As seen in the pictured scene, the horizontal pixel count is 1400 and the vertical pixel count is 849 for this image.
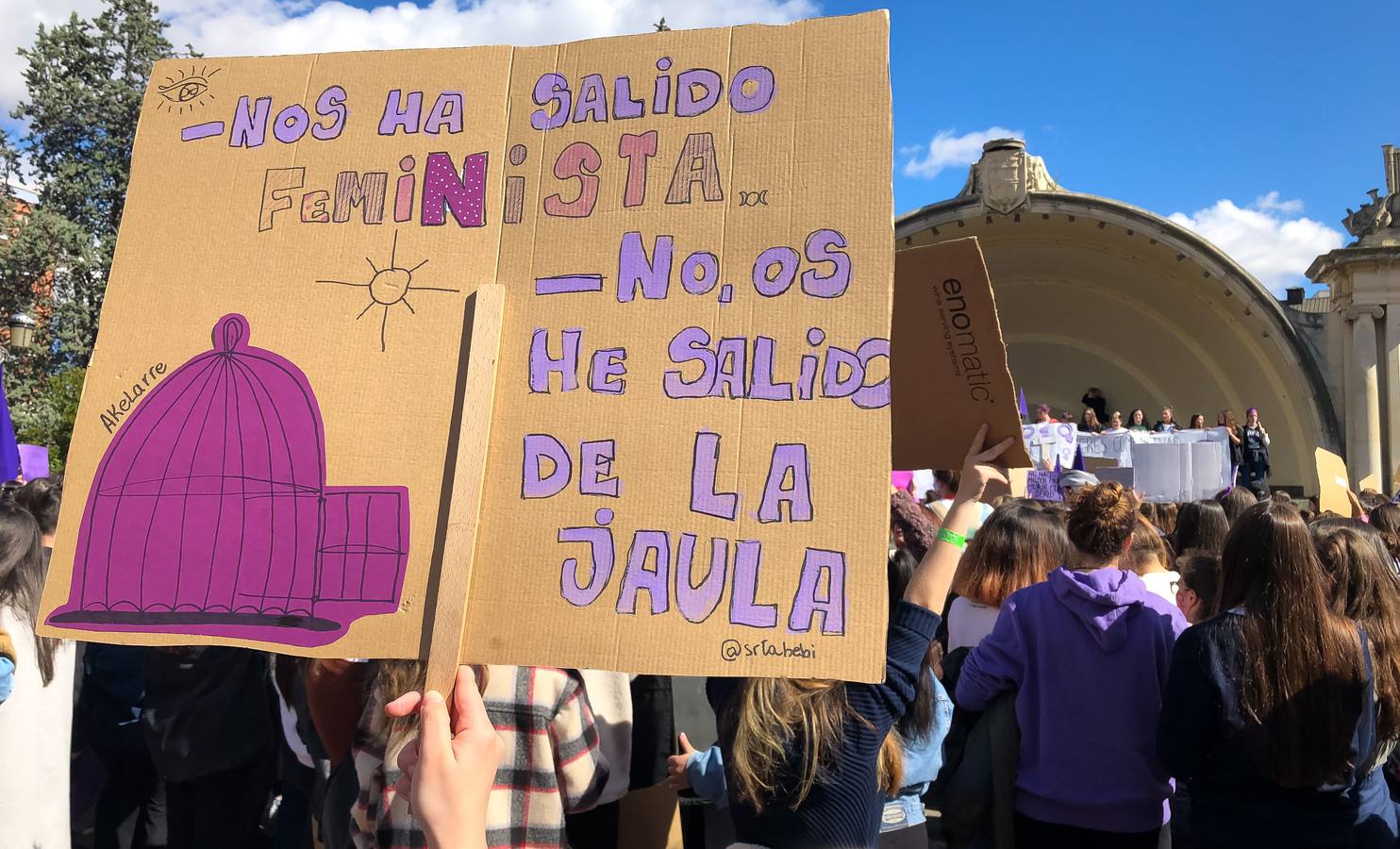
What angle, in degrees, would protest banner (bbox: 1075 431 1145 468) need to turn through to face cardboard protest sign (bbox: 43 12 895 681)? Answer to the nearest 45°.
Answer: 0° — it already faces it

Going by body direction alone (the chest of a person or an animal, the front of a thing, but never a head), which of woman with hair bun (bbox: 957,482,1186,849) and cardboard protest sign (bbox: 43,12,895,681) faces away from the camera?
the woman with hair bun

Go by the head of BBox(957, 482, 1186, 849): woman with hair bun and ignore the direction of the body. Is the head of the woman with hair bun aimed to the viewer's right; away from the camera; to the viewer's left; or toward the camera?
away from the camera

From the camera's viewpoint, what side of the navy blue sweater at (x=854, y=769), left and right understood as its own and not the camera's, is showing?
back

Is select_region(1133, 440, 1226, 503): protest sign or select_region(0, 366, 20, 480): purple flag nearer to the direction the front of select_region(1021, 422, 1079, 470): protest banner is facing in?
the purple flag

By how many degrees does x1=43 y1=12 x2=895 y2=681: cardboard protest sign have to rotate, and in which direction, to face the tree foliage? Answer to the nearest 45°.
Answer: approximately 135° to its right

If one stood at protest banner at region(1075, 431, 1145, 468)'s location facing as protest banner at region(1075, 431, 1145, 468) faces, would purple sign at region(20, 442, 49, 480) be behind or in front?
in front

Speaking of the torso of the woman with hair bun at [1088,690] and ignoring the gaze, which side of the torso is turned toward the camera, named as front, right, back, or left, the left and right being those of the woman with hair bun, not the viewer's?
back

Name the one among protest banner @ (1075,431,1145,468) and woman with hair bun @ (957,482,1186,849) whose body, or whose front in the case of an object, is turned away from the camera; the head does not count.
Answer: the woman with hair bun

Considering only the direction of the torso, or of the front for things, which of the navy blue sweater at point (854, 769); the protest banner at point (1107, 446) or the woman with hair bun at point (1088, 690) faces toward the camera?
the protest banner

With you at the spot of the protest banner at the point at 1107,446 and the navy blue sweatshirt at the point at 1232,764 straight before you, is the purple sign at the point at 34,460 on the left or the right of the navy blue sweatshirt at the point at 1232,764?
right

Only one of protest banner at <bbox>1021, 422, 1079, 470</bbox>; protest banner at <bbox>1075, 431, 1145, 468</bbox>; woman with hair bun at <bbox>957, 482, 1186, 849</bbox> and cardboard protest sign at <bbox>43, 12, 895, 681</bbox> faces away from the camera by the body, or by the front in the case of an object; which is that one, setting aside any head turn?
the woman with hair bun

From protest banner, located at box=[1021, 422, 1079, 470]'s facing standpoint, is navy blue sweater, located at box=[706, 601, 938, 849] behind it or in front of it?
in front
